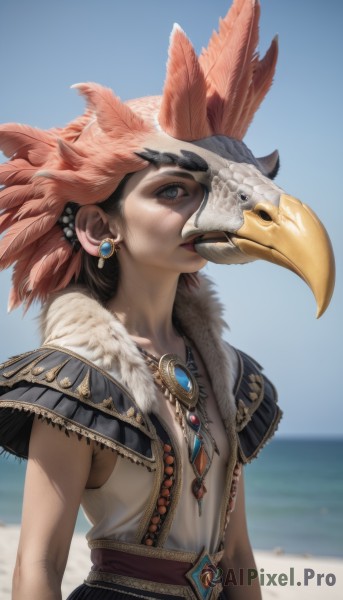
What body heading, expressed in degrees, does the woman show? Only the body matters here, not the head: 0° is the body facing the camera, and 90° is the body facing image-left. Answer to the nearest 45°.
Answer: approximately 315°

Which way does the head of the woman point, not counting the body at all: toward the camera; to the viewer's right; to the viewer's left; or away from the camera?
to the viewer's right
